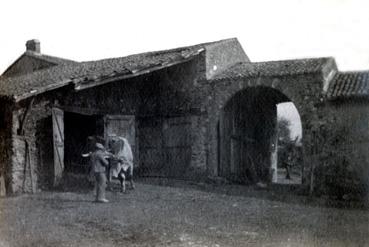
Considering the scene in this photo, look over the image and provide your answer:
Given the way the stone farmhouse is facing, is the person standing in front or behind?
in front

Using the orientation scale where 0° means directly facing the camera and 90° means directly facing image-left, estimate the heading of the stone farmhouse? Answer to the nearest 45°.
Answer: approximately 0°
